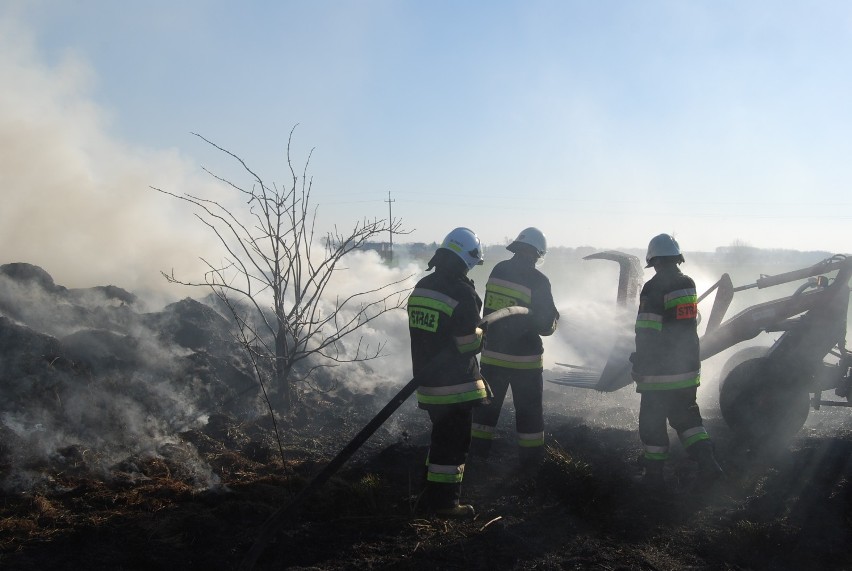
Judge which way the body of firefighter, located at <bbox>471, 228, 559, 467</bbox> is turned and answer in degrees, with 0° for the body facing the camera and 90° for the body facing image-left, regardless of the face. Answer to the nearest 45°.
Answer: approximately 225°

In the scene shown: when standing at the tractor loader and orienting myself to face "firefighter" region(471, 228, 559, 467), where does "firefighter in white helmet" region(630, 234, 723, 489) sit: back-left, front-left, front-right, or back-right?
front-left

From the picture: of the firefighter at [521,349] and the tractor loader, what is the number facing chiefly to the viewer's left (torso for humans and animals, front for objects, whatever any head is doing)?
1

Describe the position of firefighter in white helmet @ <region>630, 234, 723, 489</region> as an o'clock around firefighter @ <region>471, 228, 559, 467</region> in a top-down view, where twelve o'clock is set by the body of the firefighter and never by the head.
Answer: The firefighter in white helmet is roughly at 2 o'clock from the firefighter.

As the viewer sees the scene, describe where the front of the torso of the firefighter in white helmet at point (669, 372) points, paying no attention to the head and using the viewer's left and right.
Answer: facing away from the viewer and to the left of the viewer

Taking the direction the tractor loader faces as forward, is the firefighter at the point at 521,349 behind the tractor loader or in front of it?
in front

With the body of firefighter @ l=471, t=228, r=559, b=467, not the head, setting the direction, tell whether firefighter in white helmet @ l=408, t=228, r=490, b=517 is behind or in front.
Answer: behind

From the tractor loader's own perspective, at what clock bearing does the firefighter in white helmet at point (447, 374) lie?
The firefighter in white helmet is roughly at 10 o'clock from the tractor loader.

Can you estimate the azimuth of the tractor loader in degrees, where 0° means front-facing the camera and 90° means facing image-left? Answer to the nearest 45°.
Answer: approximately 90°

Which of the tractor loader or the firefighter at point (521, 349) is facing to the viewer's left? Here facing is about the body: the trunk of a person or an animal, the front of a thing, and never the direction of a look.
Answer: the tractor loader

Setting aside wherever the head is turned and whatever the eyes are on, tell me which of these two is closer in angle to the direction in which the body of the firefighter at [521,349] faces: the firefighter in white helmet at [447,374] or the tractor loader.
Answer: the tractor loader

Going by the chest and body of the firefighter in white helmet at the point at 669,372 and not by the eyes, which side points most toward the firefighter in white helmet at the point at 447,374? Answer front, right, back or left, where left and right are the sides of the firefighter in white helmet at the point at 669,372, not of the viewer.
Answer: left

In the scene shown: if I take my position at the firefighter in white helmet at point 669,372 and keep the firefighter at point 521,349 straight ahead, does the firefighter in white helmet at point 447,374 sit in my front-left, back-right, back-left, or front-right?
front-left
